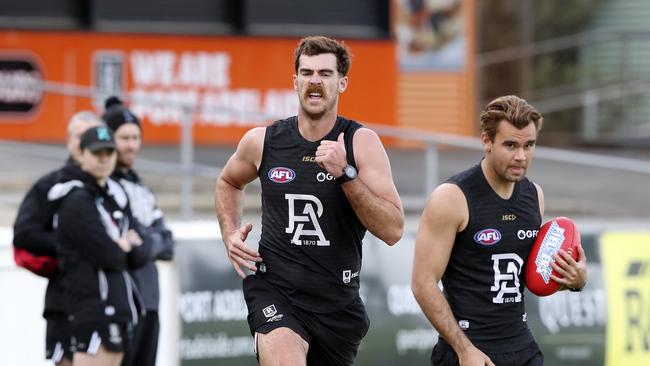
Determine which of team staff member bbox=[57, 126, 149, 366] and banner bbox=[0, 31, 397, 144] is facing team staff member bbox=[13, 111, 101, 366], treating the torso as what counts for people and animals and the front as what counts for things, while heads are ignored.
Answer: the banner

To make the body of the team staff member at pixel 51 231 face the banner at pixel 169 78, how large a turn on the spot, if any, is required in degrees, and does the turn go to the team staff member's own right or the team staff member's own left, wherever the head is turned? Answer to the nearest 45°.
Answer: approximately 90° to the team staff member's own left

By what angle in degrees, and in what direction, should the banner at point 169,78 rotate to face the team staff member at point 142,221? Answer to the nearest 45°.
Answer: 0° — it already faces them

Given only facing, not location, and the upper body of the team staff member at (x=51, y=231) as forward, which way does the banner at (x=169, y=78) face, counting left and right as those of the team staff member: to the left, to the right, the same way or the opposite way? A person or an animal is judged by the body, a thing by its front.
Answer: to the right

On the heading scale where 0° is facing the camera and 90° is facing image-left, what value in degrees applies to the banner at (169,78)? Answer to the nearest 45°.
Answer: approximately 0°

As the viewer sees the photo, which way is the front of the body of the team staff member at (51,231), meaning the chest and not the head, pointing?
to the viewer's right

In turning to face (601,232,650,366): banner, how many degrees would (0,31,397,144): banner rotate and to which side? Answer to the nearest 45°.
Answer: approximately 45° to its left

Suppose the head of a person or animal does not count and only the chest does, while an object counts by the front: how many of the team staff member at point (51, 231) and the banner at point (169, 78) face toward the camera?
1
